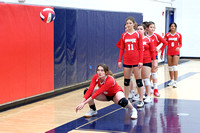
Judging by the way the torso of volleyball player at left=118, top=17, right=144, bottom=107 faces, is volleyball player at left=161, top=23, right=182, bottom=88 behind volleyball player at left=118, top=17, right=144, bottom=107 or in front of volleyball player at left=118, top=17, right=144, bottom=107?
behind

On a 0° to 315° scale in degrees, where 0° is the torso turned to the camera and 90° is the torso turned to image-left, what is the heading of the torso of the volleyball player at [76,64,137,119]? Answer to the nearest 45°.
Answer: approximately 45°

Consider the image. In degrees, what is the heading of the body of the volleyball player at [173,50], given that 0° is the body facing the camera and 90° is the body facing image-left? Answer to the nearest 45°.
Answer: approximately 0°

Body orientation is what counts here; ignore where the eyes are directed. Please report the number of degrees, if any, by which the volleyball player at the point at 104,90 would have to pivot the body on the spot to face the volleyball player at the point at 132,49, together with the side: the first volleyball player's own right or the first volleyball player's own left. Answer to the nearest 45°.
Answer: approximately 180°

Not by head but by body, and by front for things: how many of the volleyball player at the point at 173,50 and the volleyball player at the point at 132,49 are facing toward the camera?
2

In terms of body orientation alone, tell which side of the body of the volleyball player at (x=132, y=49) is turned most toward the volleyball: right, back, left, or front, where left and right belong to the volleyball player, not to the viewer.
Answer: right

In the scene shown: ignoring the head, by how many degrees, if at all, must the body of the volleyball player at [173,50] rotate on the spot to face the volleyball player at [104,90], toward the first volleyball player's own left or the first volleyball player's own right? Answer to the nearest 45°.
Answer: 0° — they already face them
